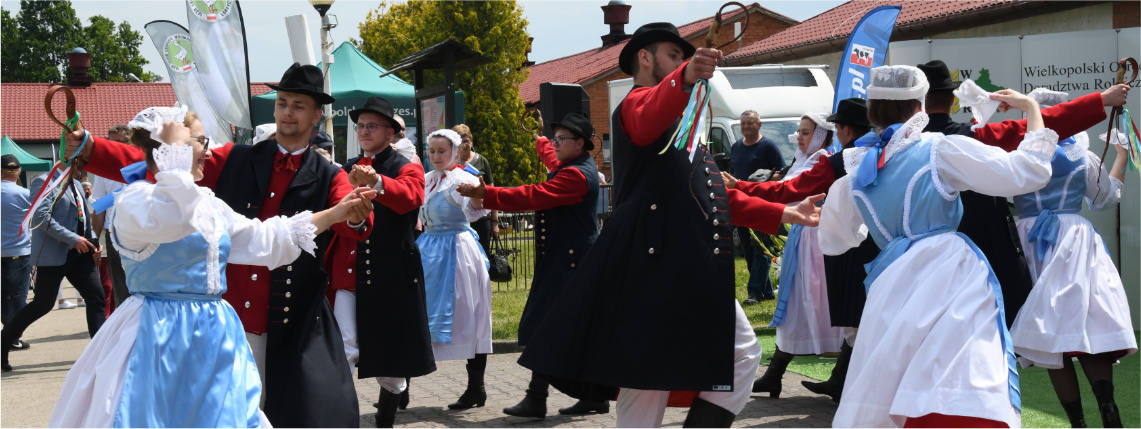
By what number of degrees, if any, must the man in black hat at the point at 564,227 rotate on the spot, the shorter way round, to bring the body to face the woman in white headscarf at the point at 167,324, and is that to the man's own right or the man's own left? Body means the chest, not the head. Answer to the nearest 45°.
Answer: approximately 45° to the man's own left

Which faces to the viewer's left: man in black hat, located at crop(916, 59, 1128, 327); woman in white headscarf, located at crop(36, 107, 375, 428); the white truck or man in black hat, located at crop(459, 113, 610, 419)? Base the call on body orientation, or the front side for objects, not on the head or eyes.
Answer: man in black hat, located at crop(459, 113, 610, 419)

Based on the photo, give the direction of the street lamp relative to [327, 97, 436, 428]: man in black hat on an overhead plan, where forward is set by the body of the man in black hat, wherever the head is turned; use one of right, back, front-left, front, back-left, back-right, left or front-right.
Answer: back-right

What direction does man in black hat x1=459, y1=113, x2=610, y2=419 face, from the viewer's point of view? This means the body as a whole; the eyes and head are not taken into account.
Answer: to the viewer's left

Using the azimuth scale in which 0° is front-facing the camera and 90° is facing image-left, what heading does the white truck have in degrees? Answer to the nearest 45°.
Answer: approximately 315°

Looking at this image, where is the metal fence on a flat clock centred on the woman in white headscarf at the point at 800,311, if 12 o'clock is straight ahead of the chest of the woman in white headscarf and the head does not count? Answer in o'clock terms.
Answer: The metal fence is roughly at 2 o'clock from the woman in white headscarf.

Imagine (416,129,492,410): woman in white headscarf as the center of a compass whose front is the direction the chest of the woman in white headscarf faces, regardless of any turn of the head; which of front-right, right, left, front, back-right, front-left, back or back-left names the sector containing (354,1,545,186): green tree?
back-right

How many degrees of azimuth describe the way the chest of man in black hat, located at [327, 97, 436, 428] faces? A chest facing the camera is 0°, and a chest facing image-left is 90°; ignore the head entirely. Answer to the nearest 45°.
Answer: approximately 45°

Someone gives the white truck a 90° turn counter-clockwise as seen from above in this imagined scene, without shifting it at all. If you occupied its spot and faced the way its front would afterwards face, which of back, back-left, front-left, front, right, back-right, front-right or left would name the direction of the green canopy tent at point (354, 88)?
back-left
